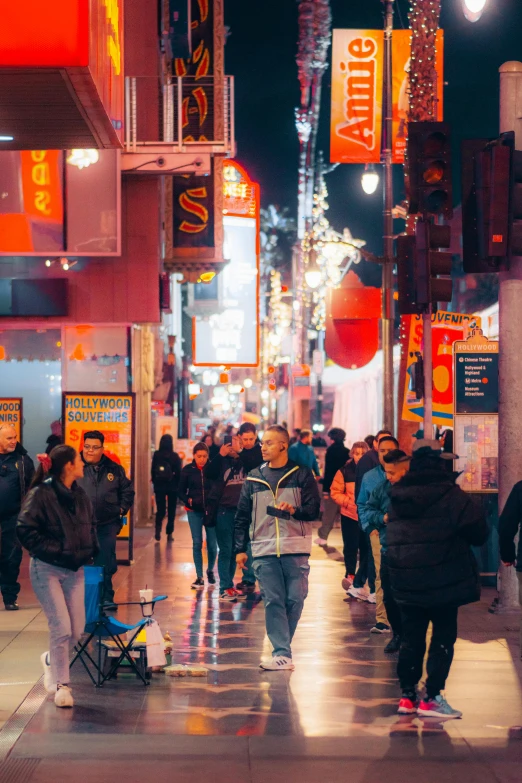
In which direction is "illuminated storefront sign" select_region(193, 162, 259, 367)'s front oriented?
toward the camera

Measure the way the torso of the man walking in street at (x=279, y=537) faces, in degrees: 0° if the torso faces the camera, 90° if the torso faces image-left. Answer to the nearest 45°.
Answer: approximately 0°

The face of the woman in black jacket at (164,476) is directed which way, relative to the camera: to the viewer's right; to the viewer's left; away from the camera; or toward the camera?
away from the camera

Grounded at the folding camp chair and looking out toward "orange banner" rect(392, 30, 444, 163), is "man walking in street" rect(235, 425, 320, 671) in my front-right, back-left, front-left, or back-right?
front-right

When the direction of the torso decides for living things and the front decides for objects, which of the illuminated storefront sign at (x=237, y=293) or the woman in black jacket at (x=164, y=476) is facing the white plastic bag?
the illuminated storefront sign

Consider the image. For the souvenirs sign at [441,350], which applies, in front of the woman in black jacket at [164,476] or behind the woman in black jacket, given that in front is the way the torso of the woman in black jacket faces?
behind

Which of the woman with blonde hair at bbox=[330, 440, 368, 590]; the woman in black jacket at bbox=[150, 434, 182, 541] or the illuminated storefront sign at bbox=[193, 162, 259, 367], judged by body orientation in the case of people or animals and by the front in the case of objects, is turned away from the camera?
the woman in black jacket

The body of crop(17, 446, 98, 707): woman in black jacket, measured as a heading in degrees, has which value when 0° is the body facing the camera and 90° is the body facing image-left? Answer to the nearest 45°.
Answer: approximately 315°

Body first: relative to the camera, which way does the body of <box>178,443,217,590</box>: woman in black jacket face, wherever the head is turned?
toward the camera

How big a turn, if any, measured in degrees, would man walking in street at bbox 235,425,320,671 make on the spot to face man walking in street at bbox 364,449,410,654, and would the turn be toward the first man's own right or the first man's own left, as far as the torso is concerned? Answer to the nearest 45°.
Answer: approximately 135° to the first man's own left

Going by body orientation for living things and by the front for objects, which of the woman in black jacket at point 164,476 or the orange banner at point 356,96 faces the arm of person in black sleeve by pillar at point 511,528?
the orange banner

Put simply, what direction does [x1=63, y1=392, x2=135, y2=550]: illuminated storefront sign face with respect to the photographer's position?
facing the viewer

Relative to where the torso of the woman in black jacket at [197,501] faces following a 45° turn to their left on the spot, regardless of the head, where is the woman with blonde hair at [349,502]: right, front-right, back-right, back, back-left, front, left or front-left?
front-left

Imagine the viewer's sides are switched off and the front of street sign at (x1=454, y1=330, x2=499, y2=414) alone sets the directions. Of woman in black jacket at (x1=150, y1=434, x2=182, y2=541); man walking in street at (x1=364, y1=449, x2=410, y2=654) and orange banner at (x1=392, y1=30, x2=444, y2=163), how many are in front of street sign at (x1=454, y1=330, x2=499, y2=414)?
1

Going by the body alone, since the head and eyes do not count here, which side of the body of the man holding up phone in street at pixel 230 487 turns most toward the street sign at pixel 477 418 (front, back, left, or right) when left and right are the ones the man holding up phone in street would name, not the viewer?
left

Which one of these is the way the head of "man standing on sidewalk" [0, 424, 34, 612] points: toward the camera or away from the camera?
toward the camera
